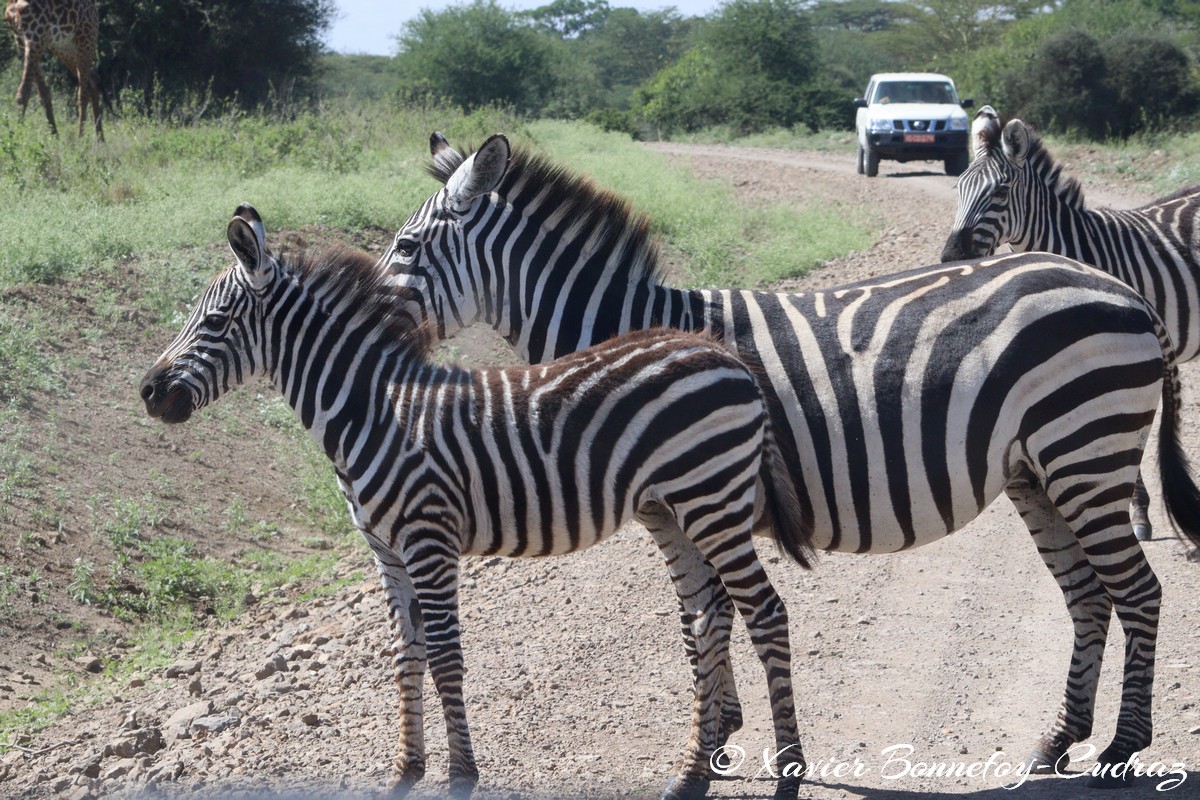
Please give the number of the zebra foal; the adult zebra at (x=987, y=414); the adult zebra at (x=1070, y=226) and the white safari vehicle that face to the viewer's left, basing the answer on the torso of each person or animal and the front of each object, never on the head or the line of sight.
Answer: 3

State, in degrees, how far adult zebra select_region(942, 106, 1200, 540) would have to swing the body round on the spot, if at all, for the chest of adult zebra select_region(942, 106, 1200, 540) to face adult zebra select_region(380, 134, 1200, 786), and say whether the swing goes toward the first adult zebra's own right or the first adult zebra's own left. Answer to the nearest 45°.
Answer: approximately 90° to the first adult zebra's own left

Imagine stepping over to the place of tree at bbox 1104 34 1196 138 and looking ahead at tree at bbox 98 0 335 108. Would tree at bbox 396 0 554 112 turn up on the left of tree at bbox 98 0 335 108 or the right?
right

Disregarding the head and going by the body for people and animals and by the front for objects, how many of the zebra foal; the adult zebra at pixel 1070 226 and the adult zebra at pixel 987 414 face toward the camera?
0

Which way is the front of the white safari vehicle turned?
toward the camera

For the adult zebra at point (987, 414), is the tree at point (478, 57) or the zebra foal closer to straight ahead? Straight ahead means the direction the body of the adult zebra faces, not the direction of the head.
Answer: the zebra foal

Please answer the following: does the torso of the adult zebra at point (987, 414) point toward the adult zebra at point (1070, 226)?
no

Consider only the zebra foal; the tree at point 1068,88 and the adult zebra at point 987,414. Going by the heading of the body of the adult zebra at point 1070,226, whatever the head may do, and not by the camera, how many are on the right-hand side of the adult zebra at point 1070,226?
1

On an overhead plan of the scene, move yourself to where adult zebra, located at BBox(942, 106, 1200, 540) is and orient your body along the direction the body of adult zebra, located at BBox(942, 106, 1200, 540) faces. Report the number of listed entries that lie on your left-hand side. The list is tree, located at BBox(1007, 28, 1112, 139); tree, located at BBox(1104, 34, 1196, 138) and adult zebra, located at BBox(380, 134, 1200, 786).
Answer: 1

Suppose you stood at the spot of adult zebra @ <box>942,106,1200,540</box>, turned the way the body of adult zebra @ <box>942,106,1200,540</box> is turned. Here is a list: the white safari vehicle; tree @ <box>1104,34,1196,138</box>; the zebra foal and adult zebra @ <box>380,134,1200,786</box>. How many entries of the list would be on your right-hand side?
2

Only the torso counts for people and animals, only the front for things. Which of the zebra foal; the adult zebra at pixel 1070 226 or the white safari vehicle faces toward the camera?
the white safari vehicle

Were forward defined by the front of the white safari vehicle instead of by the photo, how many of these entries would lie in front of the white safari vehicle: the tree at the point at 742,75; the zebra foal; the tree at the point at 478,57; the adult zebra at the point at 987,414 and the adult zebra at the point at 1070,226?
3

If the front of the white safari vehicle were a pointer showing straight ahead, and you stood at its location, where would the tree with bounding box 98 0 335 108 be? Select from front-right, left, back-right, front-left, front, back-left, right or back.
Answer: right

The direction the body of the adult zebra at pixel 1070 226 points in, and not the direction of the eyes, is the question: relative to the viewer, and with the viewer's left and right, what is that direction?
facing to the left of the viewer

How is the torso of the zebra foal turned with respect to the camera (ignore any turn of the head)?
to the viewer's left

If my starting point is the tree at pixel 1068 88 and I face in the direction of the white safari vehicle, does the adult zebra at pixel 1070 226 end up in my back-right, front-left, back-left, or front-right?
front-left

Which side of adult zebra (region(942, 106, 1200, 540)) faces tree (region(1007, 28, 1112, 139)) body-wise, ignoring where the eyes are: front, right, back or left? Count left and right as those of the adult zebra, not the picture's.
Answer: right

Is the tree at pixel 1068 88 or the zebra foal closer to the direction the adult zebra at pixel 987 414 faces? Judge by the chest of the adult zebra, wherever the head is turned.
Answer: the zebra foal

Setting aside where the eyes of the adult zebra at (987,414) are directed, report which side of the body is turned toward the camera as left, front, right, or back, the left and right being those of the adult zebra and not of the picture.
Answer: left
